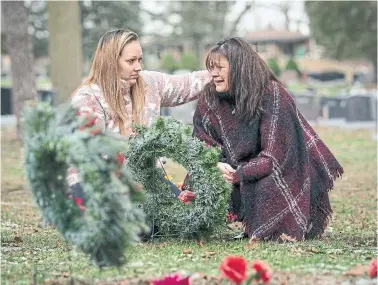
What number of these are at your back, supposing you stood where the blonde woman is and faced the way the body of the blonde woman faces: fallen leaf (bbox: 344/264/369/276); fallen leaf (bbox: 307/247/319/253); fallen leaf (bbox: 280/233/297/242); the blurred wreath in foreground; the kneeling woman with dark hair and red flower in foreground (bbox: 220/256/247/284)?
0

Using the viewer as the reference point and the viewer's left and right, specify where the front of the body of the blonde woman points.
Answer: facing the viewer and to the right of the viewer

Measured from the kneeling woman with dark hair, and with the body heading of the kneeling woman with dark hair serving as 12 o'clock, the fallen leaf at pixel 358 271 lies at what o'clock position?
The fallen leaf is roughly at 10 o'clock from the kneeling woman with dark hair.

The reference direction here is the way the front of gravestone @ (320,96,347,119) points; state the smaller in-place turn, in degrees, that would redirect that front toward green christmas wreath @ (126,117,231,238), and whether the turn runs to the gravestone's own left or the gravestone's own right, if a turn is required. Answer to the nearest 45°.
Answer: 0° — it already faces it

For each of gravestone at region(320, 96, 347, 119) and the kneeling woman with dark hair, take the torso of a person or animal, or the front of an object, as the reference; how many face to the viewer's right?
0

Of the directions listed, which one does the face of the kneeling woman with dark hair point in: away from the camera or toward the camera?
toward the camera

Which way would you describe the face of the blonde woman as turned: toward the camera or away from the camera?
toward the camera

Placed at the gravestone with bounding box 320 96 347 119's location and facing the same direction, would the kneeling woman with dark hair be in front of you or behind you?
in front

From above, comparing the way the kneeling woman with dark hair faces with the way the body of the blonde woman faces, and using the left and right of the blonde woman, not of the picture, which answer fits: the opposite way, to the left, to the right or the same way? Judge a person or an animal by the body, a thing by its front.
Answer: to the right

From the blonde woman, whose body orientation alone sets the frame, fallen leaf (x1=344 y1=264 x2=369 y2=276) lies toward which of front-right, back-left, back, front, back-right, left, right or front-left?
front

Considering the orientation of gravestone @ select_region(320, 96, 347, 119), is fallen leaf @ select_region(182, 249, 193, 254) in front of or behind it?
in front

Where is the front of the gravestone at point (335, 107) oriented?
toward the camera

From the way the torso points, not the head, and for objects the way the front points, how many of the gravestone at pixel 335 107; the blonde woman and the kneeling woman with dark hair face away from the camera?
0

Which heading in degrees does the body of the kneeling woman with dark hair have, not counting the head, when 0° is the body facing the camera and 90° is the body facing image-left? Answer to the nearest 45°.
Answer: approximately 45°
